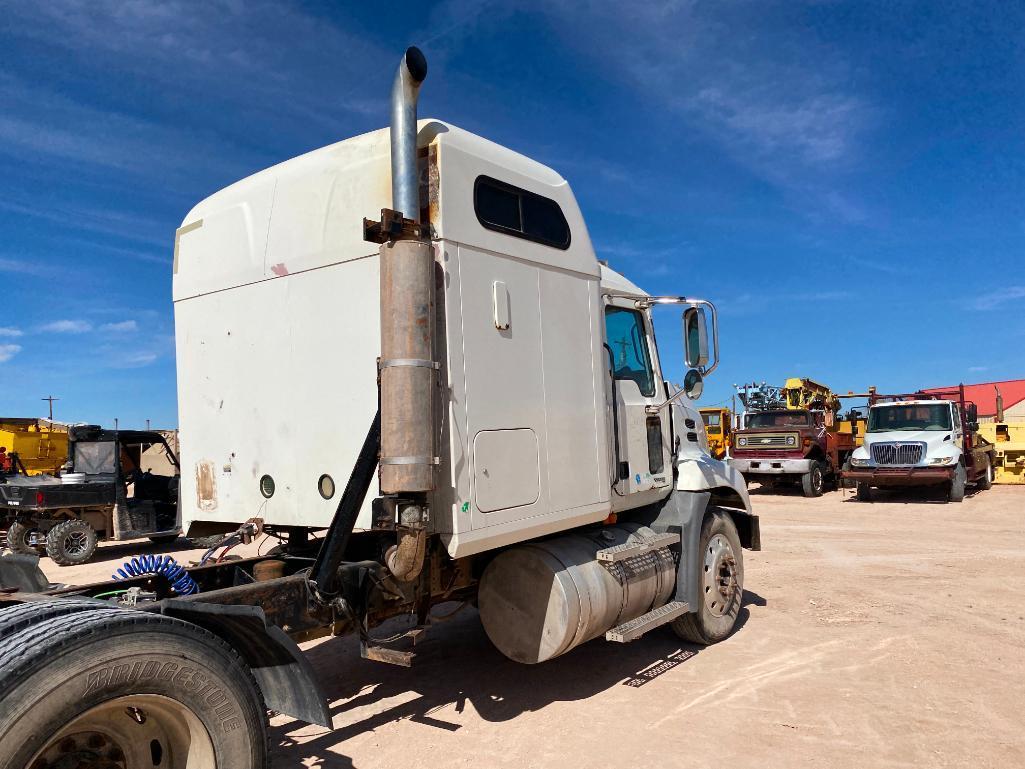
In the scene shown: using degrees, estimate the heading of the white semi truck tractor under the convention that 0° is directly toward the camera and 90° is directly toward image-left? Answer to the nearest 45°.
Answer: approximately 225°

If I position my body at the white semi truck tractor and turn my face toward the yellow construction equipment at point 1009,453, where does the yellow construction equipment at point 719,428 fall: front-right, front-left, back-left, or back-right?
front-left

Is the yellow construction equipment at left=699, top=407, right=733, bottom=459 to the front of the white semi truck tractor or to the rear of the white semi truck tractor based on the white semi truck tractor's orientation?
to the front

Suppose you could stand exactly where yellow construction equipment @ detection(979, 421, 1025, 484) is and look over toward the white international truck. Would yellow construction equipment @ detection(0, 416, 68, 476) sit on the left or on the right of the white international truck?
right

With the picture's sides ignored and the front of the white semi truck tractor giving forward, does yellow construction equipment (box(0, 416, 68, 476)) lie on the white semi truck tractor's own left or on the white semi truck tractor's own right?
on the white semi truck tractor's own left

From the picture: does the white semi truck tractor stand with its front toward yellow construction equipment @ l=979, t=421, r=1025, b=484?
yes

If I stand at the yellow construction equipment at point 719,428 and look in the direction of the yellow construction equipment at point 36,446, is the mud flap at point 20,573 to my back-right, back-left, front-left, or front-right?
front-left

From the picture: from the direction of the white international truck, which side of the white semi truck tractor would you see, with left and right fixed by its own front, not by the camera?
front
